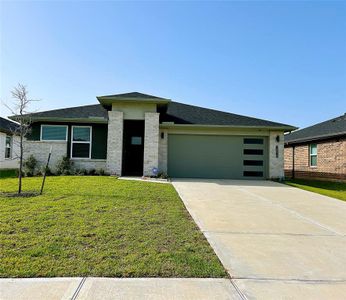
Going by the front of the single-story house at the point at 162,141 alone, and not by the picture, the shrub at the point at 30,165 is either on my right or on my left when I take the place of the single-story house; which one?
on my right

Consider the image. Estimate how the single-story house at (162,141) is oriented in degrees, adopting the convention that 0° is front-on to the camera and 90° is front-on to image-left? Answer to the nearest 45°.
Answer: approximately 0°

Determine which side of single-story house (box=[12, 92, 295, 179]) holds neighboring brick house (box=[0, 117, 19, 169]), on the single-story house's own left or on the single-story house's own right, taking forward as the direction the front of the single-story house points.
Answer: on the single-story house's own right

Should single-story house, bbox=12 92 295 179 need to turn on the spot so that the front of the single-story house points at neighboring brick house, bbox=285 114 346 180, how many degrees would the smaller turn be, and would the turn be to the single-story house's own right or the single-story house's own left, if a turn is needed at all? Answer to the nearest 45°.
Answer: approximately 90° to the single-story house's own left
